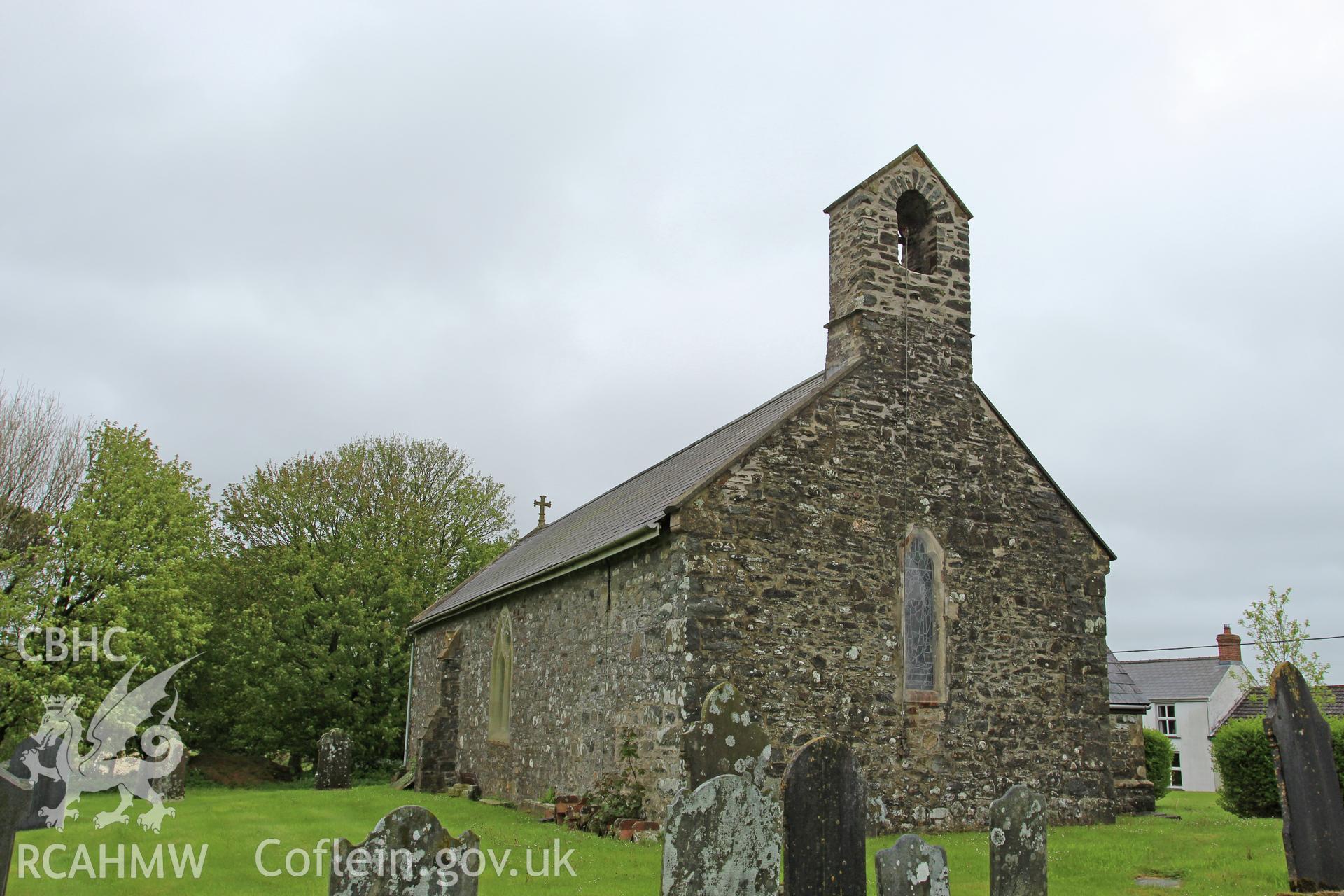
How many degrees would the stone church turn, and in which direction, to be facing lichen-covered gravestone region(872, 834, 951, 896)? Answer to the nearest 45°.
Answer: approximately 45° to its right

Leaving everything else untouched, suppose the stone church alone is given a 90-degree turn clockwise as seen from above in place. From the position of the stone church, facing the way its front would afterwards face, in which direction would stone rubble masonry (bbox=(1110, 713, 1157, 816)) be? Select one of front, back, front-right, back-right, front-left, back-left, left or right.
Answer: back

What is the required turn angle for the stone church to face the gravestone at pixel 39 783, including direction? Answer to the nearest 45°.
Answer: approximately 135° to its right

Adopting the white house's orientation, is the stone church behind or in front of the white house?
in front

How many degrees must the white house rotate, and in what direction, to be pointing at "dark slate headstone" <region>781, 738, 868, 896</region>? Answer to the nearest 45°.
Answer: approximately 45° to its left

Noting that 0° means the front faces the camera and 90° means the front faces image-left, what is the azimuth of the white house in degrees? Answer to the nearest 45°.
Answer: approximately 45°

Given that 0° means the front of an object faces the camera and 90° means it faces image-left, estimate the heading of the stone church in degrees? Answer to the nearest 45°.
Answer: approximately 315°

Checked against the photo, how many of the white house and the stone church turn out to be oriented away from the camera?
0
